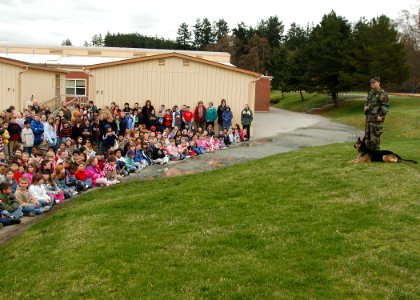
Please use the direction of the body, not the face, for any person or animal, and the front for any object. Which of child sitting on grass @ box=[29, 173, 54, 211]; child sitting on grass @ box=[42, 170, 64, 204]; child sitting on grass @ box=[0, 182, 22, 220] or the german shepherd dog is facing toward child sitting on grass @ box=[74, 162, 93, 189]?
the german shepherd dog

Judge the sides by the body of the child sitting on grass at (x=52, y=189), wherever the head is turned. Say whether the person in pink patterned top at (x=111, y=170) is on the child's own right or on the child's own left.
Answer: on the child's own left

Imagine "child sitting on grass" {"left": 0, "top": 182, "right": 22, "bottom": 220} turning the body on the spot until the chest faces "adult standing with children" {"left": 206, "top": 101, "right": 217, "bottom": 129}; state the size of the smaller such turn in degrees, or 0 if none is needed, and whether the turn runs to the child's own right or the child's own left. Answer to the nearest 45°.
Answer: approximately 90° to the child's own left

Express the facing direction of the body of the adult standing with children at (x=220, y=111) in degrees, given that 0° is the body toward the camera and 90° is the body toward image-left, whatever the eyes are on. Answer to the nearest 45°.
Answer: approximately 315°

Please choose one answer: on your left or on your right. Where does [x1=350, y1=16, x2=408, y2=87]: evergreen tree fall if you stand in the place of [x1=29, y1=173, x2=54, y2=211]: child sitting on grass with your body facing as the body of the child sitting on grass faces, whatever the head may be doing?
on your left

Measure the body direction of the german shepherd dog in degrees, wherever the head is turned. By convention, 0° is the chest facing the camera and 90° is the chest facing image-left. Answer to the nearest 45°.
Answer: approximately 90°

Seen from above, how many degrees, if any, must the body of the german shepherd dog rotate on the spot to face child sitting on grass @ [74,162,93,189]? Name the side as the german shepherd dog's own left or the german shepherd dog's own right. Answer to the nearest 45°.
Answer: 0° — it already faces them

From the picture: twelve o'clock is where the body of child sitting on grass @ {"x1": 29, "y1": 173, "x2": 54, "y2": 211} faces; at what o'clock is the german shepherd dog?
The german shepherd dog is roughly at 11 o'clock from the child sitting on grass.

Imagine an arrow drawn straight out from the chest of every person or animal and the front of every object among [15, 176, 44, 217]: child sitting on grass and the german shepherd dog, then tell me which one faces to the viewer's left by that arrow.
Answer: the german shepherd dog
